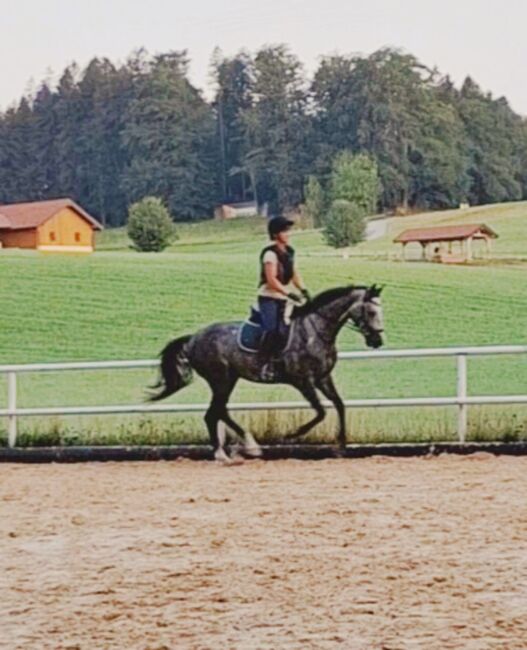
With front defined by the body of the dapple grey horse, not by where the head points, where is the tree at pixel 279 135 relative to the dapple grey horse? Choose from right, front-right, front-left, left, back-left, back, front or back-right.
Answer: left

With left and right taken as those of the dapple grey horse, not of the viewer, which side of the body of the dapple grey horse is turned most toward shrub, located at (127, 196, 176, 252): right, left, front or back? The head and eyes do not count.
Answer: left

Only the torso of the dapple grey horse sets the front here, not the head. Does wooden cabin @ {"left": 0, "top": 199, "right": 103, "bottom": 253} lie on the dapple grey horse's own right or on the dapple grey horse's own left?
on the dapple grey horse's own left

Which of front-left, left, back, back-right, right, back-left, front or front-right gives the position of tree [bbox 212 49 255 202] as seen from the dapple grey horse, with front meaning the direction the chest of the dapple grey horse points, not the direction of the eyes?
left

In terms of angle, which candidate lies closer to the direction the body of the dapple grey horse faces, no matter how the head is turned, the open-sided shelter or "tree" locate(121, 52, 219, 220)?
the open-sided shelter

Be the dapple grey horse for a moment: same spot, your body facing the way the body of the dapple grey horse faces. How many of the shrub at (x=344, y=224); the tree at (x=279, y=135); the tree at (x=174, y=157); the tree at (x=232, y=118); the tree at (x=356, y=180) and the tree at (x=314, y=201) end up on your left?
6

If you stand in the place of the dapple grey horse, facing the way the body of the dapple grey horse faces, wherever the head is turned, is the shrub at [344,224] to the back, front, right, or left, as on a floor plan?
left

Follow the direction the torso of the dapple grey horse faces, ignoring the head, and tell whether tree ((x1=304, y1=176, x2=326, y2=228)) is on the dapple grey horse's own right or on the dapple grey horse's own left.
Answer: on the dapple grey horse's own left

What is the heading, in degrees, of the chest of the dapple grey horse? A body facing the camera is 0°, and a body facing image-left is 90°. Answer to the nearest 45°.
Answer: approximately 270°

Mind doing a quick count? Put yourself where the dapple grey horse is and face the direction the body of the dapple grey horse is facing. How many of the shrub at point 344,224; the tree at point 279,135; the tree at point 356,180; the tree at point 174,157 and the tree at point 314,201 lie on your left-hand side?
5

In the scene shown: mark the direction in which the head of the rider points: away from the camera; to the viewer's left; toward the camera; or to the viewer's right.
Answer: to the viewer's right

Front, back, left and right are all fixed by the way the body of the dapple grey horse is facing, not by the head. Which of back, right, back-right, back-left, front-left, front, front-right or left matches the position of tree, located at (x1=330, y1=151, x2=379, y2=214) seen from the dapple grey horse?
left

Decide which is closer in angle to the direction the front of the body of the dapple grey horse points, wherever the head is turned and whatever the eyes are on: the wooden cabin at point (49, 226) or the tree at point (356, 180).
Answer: the tree
